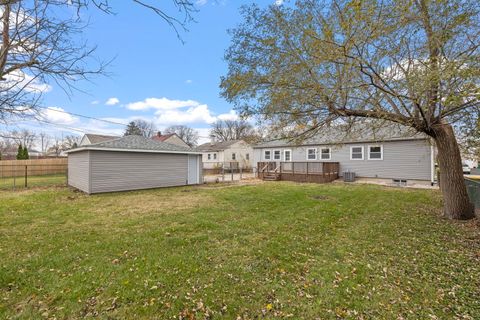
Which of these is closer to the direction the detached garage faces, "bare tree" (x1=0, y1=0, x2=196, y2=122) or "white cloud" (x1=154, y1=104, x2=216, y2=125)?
the white cloud

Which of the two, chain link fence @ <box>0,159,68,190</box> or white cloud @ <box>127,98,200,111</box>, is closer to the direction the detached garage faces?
the white cloud

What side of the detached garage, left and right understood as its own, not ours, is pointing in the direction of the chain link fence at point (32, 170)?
back
